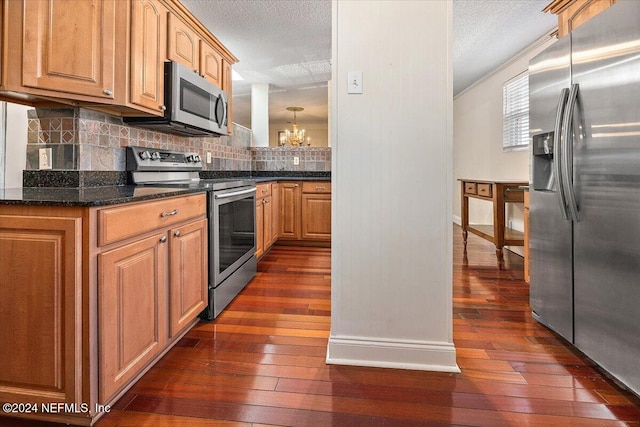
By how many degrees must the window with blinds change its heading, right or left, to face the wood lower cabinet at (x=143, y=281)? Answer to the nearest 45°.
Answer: approximately 45° to its left

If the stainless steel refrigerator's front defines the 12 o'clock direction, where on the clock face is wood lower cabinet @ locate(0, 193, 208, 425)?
The wood lower cabinet is roughly at 12 o'clock from the stainless steel refrigerator.

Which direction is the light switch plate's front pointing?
toward the camera

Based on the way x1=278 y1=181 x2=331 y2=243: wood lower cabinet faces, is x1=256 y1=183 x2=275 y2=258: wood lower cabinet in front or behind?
in front

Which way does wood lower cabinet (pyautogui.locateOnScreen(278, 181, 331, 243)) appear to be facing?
toward the camera

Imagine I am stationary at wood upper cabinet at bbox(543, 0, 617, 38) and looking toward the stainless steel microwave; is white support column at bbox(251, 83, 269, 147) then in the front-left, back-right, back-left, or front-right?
front-right

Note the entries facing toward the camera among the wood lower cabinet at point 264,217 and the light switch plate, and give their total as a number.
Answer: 1

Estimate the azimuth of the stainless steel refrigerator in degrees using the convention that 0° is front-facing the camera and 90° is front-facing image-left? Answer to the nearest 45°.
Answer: approximately 45°

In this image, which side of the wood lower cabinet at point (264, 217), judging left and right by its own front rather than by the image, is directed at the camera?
right

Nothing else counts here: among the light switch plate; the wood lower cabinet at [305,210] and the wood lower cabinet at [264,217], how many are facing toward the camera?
2
